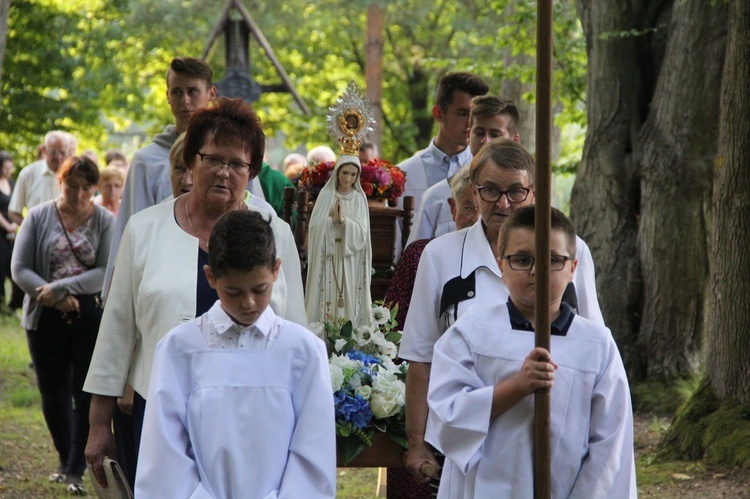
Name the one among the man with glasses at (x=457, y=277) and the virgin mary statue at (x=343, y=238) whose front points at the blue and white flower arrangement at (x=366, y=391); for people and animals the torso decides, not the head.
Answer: the virgin mary statue

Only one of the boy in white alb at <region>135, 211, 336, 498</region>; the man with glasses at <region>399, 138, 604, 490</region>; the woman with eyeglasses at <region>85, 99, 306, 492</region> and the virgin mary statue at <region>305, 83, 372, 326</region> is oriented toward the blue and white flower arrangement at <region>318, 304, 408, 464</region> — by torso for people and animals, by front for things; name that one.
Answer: the virgin mary statue

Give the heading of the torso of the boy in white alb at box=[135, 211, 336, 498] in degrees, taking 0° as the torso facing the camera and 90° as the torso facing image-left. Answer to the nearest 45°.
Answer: approximately 0°

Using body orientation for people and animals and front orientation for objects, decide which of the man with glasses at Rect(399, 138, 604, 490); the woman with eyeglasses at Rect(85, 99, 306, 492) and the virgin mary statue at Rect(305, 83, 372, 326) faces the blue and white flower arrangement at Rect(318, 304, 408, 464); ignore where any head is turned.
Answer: the virgin mary statue

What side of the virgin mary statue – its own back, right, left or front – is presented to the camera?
front

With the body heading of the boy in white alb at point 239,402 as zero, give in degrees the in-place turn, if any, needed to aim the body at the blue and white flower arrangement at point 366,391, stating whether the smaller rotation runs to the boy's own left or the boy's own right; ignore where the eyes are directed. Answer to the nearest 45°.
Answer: approximately 135° to the boy's own left

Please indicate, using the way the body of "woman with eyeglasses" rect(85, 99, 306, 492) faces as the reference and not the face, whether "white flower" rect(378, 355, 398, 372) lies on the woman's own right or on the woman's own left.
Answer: on the woman's own left

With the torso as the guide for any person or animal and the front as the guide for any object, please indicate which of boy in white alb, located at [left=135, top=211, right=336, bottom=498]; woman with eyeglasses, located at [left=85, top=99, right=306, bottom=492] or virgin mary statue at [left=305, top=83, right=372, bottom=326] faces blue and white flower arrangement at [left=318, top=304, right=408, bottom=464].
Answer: the virgin mary statue

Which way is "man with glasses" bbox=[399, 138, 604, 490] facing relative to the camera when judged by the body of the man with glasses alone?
toward the camera

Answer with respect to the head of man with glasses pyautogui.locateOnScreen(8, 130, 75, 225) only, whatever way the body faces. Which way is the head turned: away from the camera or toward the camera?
toward the camera

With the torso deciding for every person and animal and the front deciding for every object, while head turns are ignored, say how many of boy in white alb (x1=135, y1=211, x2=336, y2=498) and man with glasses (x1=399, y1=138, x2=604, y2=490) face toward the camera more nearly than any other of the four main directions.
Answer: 2

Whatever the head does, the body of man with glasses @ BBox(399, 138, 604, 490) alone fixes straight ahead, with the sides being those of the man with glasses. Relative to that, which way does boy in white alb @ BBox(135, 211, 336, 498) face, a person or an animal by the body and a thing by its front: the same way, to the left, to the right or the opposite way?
the same way

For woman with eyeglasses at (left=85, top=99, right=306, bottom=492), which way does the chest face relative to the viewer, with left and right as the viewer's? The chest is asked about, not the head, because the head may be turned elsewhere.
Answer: facing the viewer

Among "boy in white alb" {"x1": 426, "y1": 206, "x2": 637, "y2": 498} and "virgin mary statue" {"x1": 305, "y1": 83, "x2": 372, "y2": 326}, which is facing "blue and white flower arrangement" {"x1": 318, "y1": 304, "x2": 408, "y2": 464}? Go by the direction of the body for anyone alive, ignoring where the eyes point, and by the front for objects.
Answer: the virgin mary statue

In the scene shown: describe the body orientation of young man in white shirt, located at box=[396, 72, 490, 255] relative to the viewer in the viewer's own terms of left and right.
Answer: facing the viewer and to the right of the viewer

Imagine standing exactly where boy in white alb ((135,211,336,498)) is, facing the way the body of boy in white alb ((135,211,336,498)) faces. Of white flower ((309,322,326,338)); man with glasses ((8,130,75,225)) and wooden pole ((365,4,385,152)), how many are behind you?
3

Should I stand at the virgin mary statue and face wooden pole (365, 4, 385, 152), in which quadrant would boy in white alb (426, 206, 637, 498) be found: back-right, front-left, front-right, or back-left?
back-right

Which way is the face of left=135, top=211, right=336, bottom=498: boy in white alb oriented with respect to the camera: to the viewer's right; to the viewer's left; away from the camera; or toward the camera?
toward the camera

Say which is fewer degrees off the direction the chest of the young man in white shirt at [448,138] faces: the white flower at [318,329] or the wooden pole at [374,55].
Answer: the white flower

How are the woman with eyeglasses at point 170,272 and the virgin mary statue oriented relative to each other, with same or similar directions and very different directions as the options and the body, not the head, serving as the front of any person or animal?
same or similar directions
